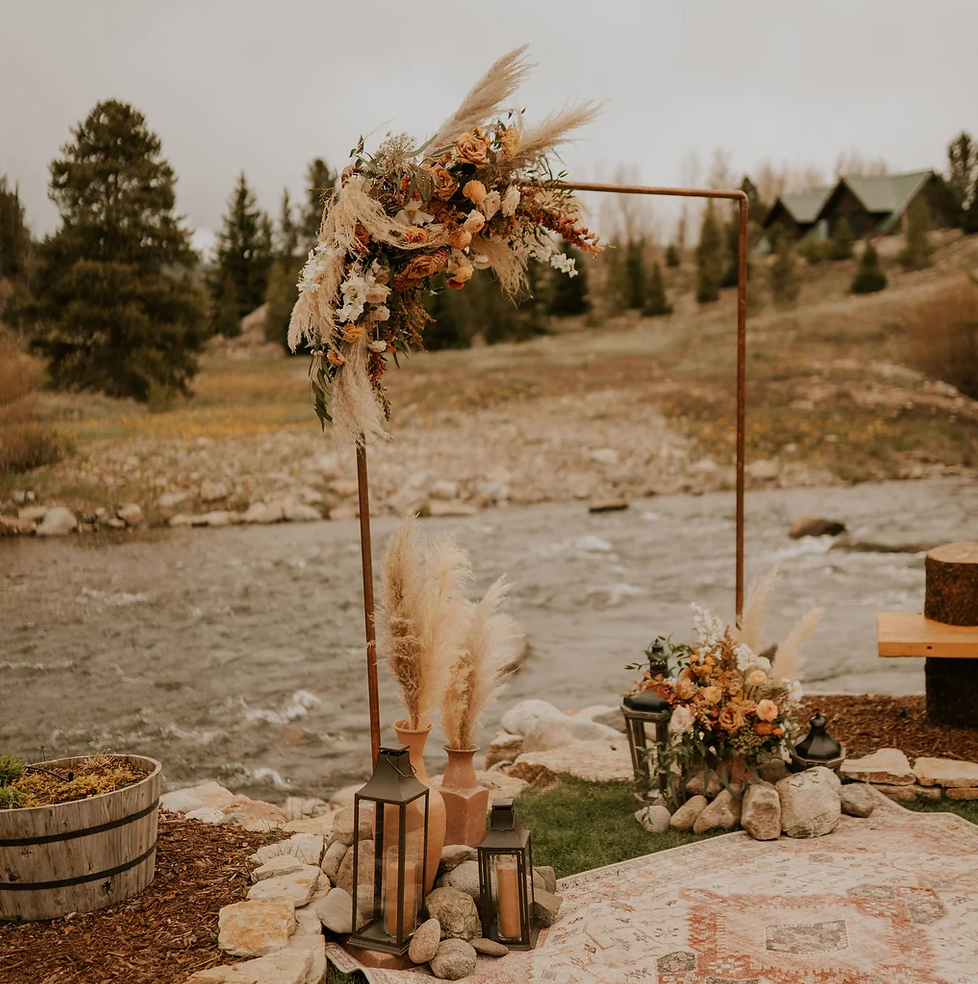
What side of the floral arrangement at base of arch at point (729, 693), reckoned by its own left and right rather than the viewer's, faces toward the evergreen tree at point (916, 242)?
back

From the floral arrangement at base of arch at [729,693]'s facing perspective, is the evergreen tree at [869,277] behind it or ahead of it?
behind

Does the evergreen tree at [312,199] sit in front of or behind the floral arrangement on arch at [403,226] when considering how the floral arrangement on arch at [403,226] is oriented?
behind

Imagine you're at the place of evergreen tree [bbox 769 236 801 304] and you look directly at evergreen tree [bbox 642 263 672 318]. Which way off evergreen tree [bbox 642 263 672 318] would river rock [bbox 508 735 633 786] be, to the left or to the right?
left

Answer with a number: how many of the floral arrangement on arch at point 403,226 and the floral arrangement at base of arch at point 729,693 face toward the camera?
2

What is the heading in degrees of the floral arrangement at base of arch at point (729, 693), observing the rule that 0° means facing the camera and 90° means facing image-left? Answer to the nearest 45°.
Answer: approximately 0°
